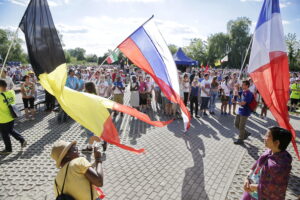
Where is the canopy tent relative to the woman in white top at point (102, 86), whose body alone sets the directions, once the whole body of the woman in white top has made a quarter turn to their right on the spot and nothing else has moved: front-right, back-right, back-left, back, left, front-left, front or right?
back-right

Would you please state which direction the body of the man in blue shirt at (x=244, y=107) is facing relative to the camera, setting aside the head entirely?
to the viewer's left

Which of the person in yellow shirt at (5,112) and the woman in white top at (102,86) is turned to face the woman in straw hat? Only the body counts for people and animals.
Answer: the woman in white top

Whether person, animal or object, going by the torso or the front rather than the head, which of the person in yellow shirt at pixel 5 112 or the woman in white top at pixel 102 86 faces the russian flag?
the woman in white top

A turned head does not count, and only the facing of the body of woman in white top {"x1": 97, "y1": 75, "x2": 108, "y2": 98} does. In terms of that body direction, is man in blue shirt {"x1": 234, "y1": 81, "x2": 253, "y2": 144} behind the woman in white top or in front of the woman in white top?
in front

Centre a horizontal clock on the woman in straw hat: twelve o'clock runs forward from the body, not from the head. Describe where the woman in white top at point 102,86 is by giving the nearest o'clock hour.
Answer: The woman in white top is roughly at 11 o'clock from the woman in straw hat.

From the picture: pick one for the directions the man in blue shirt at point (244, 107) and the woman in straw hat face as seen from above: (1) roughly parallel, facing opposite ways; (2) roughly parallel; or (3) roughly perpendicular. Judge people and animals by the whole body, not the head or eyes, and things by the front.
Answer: roughly perpendicular

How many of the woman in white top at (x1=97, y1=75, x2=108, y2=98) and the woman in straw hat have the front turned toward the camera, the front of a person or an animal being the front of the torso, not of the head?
1

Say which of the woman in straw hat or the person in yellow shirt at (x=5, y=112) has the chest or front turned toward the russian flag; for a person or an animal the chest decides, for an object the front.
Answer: the woman in straw hat
